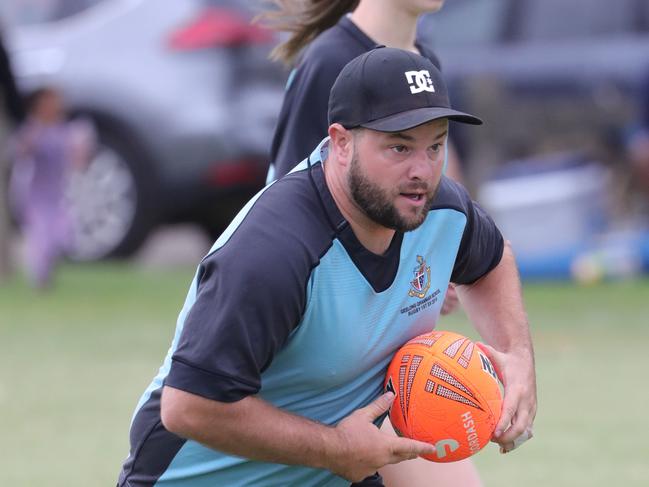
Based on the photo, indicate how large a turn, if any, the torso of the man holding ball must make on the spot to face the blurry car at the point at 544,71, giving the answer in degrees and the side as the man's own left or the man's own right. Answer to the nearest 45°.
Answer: approximately 135° to the man's own left

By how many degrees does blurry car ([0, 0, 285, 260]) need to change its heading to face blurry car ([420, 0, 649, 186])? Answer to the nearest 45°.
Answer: approximately 135° to its right

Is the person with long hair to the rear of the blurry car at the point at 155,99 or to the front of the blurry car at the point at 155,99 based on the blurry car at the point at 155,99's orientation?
to the rear

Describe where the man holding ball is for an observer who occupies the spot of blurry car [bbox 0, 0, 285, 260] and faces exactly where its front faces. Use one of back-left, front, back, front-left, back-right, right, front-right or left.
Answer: back-left

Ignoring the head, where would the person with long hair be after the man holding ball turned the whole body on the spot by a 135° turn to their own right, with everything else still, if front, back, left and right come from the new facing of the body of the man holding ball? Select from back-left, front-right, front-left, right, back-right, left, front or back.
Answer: right

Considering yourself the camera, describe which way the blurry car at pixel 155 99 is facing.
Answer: facing away from the viewer and to the left of the viewer

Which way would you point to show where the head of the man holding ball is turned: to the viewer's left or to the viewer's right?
to the viewer's right
